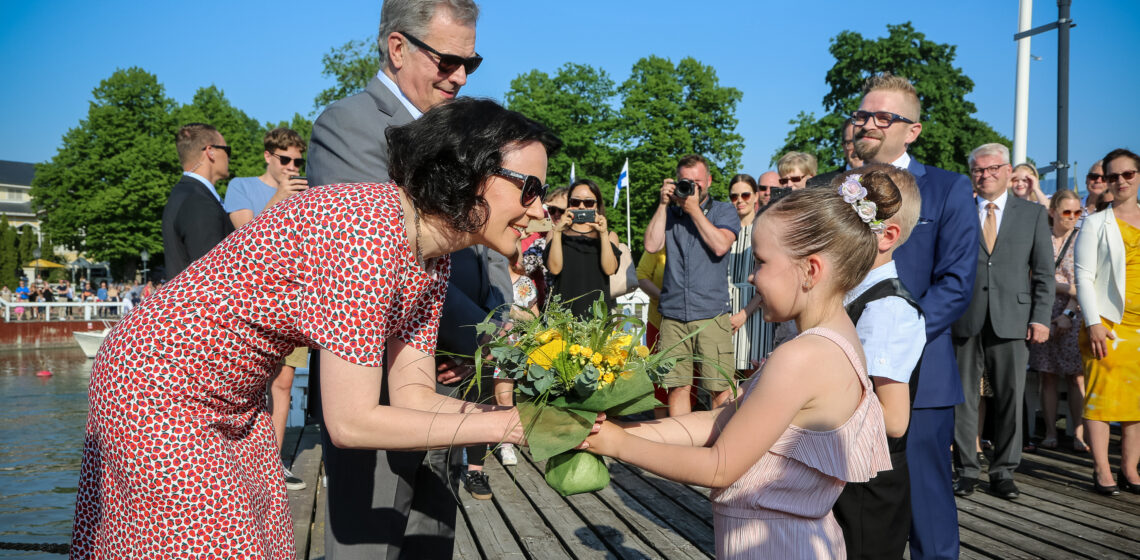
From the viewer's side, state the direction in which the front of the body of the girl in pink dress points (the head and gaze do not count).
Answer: to the viewer's left

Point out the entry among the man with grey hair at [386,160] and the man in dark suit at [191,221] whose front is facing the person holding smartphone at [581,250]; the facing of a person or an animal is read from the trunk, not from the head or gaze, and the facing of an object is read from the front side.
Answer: the man in dark suit

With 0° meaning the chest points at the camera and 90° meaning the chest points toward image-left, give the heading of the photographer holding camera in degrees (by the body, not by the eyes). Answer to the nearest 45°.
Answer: approximately 0°

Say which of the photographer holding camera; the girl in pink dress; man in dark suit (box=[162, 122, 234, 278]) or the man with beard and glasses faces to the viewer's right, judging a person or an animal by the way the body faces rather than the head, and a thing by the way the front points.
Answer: the man in dark suit

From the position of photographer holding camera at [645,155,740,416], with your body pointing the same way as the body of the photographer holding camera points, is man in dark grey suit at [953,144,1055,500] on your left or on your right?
on your left

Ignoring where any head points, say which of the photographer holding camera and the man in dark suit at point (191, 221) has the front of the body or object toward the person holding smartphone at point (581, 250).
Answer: the man in dark suit

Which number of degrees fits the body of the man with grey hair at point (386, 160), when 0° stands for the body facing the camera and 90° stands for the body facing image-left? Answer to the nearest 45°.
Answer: approximately 315°

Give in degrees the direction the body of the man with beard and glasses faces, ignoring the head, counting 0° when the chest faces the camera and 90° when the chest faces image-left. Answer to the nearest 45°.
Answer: approximately 45°

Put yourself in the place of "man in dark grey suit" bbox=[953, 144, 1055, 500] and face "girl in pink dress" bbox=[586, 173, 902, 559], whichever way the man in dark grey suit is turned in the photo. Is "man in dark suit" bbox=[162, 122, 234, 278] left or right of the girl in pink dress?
right

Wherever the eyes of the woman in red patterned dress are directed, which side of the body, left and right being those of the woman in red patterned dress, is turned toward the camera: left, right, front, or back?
right

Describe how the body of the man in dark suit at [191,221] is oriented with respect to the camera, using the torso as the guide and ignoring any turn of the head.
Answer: to the viewer's right
